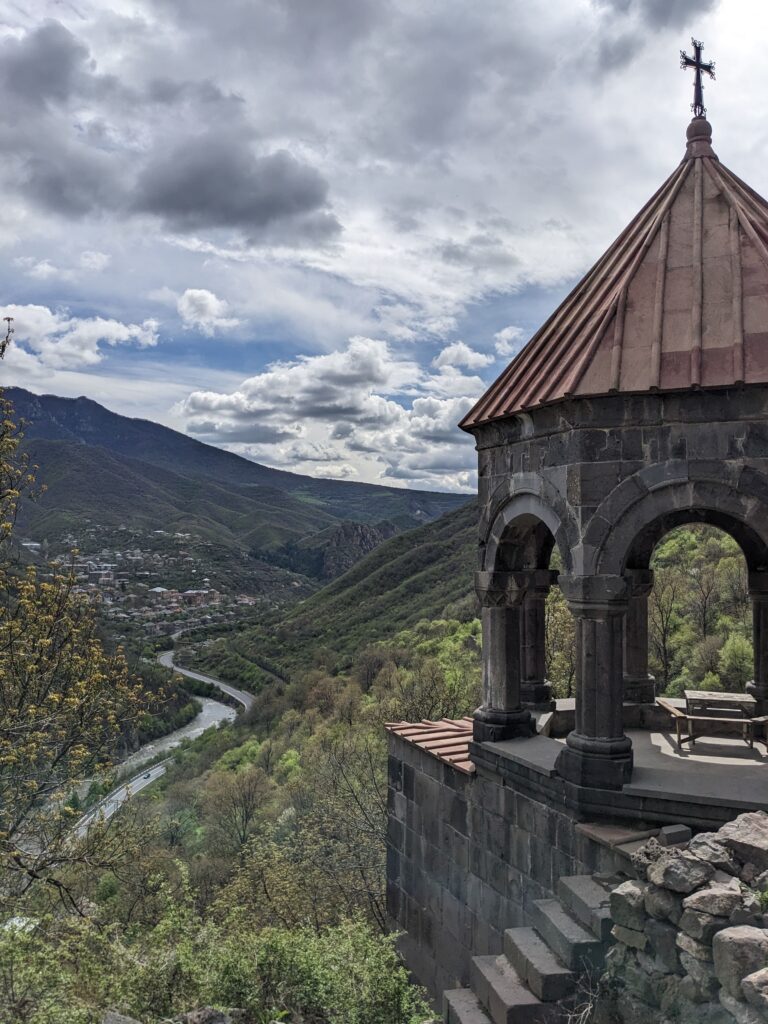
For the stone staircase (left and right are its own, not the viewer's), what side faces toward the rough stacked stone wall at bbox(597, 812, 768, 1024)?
left

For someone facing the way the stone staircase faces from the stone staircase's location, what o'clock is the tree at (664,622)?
The tree is roughly at 5 o'clock from the stone staircase.

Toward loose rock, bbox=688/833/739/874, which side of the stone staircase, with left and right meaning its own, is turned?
back

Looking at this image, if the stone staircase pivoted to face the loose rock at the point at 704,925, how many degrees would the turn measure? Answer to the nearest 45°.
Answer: approximately 90° to its left

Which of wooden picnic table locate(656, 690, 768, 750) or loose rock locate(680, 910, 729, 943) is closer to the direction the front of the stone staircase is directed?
the loose rock

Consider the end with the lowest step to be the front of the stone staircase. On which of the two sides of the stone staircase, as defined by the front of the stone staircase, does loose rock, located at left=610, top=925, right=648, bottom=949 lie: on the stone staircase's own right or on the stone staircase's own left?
on the stone staircase's own left

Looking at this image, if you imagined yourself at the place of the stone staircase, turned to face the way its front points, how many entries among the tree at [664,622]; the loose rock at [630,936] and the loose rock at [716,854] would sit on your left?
2

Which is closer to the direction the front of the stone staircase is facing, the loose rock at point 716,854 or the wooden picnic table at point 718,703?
the loose rock

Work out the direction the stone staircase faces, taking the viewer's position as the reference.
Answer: facing the viewer and to the left of the viewer

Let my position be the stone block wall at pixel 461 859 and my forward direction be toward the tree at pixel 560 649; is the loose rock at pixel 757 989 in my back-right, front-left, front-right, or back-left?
back-right

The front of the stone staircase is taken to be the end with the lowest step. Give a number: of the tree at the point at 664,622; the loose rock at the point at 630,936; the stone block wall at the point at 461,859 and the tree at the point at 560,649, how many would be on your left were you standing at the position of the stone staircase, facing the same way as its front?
1

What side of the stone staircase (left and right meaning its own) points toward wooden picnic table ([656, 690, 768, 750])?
back

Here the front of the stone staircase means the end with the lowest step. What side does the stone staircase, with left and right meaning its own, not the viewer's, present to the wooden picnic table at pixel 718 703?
back
